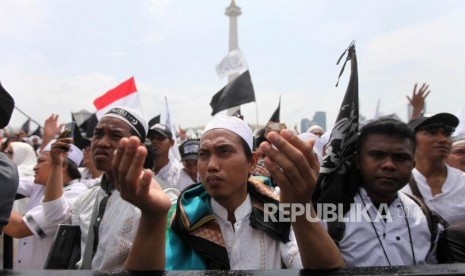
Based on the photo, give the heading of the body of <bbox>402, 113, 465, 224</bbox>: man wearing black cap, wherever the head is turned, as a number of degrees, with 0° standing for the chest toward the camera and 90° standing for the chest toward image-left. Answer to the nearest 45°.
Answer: approximately 315°

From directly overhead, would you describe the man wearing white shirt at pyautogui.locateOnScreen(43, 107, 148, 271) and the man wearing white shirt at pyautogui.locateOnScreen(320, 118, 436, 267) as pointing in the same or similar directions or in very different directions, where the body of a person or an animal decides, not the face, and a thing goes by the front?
same or similar directions

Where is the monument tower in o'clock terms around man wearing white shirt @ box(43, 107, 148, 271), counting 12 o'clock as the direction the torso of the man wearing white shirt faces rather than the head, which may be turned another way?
The monument tower is roughly at 5 o'clock from the man wearing white shirt.

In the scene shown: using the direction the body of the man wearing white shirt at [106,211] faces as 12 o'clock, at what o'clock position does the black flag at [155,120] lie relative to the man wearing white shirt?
The black flag is roughly at 5 o'clock from the man wearing white shirt.

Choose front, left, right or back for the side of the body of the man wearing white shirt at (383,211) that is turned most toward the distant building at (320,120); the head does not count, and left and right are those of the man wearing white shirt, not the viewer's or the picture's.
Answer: back

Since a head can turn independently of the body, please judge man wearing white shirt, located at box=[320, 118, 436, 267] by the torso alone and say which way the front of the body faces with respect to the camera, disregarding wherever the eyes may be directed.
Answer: toward the camera

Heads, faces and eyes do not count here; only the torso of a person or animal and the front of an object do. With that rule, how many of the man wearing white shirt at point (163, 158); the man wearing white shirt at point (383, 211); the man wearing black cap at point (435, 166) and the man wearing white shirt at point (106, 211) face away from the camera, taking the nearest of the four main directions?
0

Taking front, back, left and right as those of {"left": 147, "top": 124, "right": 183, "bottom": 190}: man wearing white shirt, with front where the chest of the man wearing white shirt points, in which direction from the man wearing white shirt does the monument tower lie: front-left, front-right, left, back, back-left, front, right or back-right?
back-right

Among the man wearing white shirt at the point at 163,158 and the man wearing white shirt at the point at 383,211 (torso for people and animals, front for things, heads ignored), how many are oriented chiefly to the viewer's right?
0

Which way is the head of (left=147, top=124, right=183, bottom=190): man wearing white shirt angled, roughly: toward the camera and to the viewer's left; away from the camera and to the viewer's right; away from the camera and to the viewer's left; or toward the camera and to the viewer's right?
toward the camera and to the viewer's left

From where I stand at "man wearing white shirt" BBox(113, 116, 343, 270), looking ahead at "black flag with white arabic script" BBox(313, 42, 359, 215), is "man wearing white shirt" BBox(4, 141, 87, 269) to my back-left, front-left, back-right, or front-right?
back-left

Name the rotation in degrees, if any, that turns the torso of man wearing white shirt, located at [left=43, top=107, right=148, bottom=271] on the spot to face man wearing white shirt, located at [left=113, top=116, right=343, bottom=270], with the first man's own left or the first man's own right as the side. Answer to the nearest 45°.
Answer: approximately 90° to the first man's own left

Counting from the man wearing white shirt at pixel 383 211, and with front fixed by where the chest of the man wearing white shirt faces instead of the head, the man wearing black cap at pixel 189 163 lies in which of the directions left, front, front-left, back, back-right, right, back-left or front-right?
back-right

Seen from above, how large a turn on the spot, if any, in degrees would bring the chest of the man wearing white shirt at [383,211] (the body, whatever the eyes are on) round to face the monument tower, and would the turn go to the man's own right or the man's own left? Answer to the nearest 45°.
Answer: approximately 180°

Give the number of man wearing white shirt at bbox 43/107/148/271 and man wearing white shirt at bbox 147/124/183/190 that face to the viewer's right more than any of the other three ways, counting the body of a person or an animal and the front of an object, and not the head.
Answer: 0
